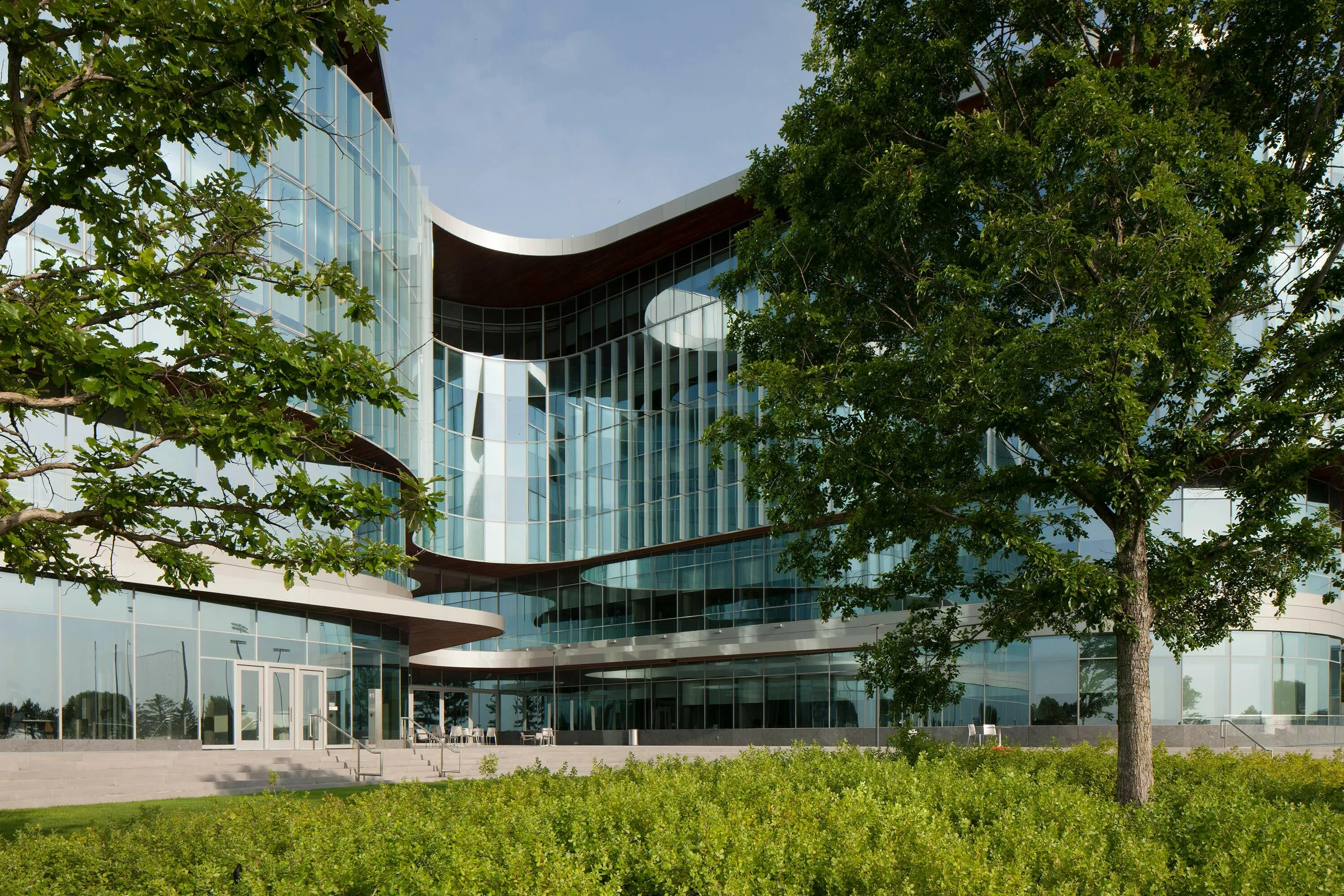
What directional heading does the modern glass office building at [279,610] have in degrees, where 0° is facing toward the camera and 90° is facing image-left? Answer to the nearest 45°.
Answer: approximately 315°

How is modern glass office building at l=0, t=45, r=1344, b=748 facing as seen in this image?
toward the camera

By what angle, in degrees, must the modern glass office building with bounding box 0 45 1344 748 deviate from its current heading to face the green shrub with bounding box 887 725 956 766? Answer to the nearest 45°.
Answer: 0° — it already faces it
